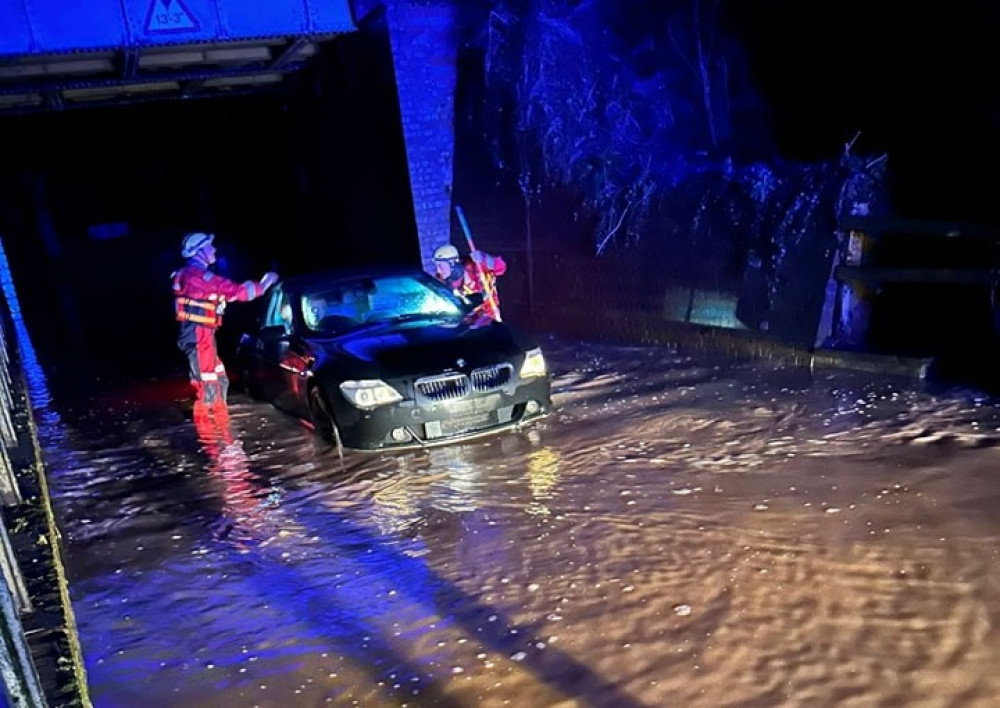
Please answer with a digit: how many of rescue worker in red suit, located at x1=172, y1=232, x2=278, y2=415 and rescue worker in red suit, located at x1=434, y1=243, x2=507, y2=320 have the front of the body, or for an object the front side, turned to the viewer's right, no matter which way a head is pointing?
1

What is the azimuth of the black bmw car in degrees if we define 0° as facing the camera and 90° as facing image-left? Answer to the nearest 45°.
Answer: approximately 315°

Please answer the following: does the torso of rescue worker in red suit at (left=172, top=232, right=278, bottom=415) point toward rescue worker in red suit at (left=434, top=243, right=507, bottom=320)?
yes

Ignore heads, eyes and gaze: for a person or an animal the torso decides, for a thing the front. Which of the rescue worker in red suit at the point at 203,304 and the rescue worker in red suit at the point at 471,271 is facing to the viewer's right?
the rescue worker in red suit at the point at 203,304

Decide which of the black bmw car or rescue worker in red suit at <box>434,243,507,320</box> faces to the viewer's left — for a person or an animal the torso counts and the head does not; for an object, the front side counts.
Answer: the rescue worker in red suit

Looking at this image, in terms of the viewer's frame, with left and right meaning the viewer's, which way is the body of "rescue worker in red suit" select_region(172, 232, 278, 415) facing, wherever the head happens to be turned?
facing to the right of the viewer

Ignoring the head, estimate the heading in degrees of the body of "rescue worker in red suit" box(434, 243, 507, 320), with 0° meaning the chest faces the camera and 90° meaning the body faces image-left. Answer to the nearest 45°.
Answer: approximately 90°

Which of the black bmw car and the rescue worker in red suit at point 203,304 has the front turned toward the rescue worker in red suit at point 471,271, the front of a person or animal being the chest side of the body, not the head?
the rescue worker in red suit at point 203,304

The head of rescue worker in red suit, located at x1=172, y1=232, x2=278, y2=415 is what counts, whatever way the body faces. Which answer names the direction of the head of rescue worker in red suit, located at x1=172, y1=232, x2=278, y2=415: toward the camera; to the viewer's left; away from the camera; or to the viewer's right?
to the viewer's right

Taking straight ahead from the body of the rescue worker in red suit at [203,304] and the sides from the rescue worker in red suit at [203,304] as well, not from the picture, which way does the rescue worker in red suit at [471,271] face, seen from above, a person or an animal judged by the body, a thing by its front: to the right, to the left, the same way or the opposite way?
the opposite way

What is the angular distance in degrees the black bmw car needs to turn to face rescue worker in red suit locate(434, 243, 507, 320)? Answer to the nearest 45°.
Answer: approximately 135° to its left
